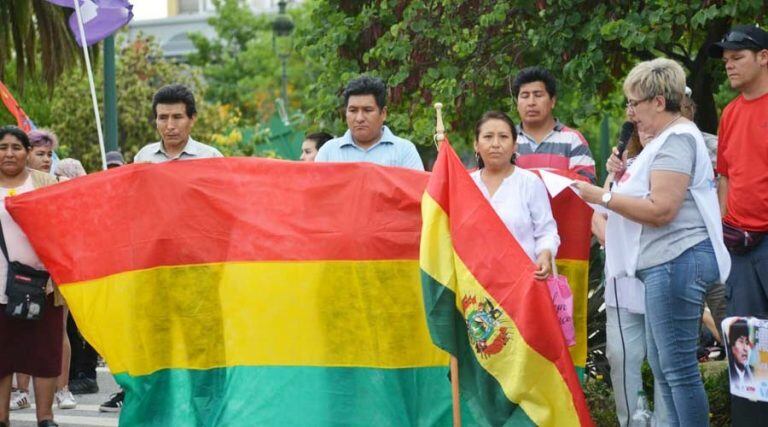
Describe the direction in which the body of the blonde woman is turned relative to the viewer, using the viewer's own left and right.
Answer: facing to the left of the viewer

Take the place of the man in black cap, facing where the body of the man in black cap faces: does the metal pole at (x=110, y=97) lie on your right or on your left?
on your right

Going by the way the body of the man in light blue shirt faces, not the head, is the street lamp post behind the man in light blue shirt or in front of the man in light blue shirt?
behind

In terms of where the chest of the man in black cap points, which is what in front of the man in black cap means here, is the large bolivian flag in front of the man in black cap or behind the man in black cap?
in front

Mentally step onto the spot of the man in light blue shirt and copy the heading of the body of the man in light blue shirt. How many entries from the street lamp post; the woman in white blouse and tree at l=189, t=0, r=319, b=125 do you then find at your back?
2
